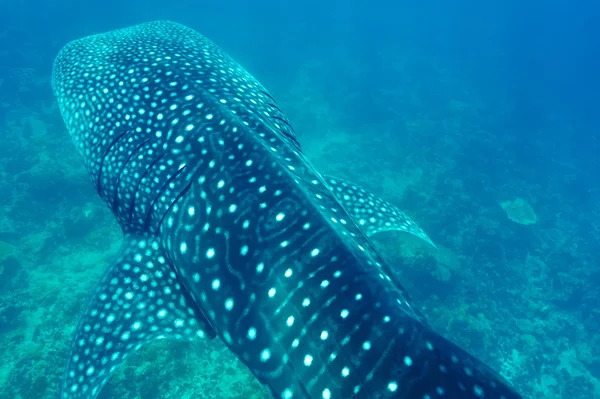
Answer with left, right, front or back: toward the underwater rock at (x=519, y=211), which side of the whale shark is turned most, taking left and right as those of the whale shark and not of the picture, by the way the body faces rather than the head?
right

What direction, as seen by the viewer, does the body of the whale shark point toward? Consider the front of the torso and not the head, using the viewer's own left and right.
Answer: facing away from the viewer and to the left of the viewer
